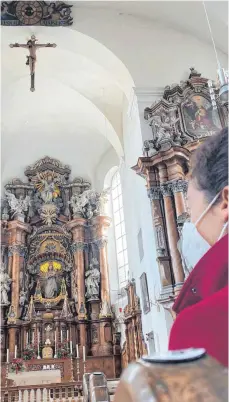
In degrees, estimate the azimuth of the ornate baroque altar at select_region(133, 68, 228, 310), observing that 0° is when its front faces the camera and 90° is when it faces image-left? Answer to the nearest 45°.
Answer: approximately 45°

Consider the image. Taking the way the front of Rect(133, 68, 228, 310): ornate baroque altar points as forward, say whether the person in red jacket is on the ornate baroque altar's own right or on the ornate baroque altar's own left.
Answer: on the ornate baroque altar's own left

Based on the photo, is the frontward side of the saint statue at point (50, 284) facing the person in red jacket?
yes

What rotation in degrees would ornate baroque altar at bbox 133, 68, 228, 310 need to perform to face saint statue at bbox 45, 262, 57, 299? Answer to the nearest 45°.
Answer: approximately 90° to its right

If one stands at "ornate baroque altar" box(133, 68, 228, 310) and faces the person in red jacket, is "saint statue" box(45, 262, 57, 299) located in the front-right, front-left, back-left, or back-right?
back-right

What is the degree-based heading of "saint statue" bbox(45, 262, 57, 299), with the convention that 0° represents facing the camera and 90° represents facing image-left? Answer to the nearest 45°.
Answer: approximately 0°

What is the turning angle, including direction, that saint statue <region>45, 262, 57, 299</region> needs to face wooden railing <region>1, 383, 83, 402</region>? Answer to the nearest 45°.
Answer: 0° — it already faces it
